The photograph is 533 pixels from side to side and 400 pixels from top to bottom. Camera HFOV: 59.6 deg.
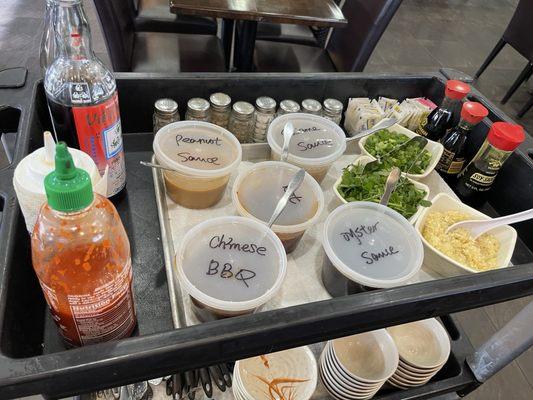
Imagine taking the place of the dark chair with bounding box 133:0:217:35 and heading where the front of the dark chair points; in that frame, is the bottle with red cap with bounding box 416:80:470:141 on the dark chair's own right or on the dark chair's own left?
on the dark chair's own right

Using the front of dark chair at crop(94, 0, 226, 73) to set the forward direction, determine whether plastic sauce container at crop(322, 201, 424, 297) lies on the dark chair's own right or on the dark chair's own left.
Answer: on the dark chair's own right

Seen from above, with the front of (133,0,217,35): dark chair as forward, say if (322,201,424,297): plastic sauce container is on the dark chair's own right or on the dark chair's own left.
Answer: on the dark chair's own right

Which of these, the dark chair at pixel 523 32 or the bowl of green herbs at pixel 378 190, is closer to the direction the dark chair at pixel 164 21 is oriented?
the dark chair

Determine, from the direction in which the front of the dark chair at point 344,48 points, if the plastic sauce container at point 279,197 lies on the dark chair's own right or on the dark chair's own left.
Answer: on the dark chair's own left

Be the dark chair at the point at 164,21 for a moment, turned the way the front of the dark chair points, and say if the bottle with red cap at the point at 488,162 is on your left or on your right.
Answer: on your right

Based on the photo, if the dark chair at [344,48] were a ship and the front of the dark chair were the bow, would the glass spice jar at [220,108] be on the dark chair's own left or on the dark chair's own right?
on the dark chair's own left
